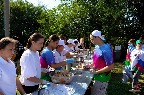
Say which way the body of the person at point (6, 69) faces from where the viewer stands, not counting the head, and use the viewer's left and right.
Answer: facing the viewer and to the right of the viewer

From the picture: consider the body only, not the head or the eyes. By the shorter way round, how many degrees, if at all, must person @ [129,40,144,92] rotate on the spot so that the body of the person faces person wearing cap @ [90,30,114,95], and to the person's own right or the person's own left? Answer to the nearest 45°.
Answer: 0° — they already face them

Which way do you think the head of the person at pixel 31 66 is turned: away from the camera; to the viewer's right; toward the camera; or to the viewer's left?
to the viewer's right

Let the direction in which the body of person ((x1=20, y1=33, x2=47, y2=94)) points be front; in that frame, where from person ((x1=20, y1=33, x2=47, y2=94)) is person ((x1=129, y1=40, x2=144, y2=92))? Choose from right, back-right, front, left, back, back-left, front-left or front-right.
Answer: front-left

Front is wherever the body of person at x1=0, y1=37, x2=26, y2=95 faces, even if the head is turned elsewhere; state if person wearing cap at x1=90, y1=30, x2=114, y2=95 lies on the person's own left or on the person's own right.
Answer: on the person's own left

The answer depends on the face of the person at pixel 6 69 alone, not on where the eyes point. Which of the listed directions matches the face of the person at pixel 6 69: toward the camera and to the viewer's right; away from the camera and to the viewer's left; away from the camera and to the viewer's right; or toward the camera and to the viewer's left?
toward the camera and to the viewer's right

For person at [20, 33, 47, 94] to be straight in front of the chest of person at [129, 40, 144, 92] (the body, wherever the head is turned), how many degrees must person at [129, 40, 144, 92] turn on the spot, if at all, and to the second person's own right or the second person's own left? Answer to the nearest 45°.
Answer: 0° — they already face them

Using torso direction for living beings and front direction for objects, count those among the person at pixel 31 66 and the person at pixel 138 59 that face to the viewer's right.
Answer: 1

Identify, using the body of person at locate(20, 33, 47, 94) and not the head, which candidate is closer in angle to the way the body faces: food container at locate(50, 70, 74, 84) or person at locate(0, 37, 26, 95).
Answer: the food container

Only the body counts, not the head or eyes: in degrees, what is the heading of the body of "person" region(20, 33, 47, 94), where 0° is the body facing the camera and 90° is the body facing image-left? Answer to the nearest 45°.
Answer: approximately 270°
